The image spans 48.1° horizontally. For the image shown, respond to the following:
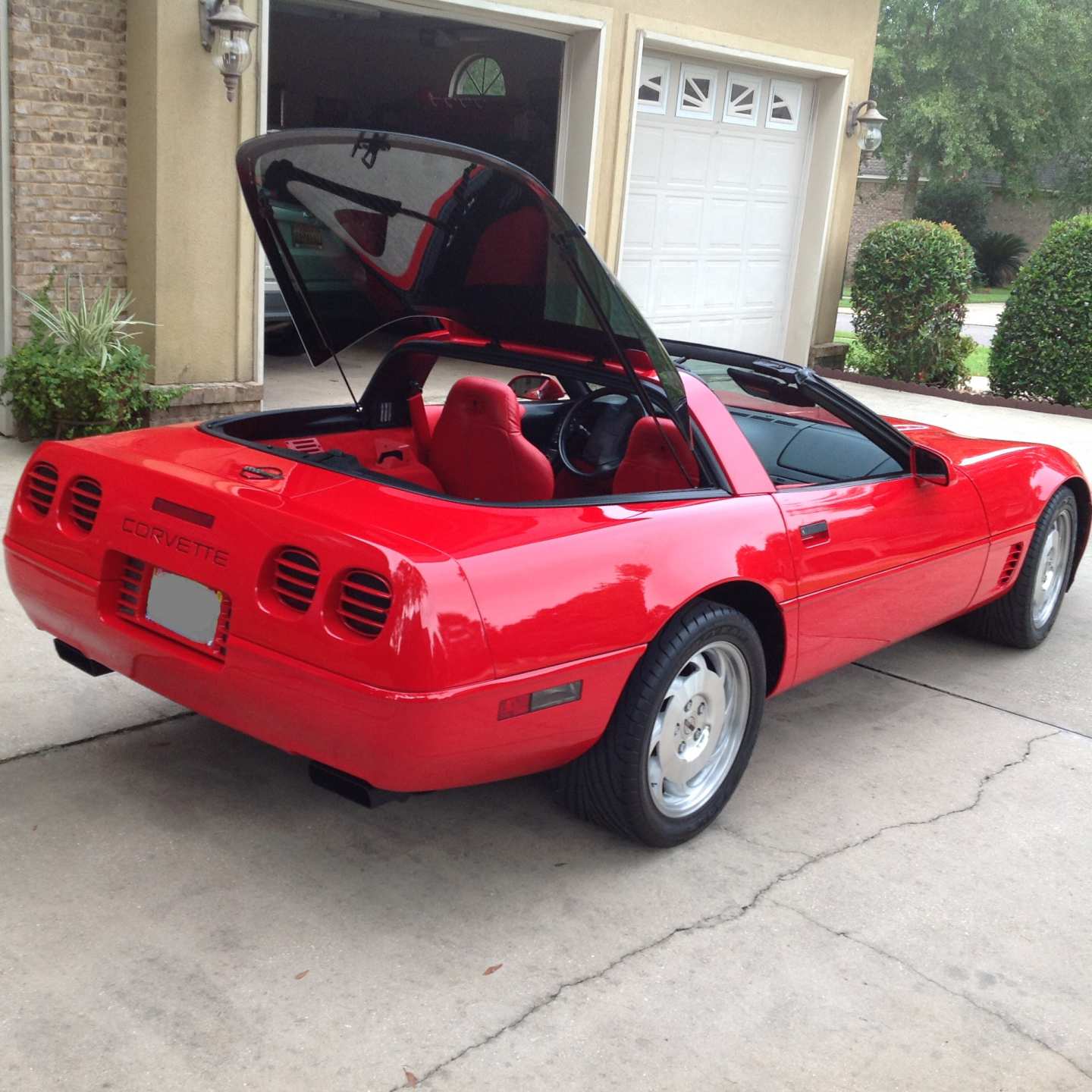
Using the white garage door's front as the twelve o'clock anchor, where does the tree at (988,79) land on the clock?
The tree is roughly at 8 o'clock from the white garage door.

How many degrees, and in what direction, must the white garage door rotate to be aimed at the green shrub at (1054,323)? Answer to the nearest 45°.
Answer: approximately 45° to its left

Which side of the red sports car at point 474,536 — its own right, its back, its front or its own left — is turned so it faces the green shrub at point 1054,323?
front

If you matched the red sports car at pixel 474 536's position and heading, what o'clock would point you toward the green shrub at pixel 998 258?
The green shrub is roughly at 11 o'clock from the red sports car.

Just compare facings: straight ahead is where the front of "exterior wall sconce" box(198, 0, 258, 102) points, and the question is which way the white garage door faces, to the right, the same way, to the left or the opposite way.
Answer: the same way

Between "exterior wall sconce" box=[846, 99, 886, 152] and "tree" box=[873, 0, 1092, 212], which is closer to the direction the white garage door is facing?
the exterior wall sconce

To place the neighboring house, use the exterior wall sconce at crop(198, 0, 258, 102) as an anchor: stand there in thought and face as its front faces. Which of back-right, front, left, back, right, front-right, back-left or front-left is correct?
left

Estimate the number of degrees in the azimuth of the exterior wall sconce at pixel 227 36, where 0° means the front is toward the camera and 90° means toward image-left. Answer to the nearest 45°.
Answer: approximately 315°

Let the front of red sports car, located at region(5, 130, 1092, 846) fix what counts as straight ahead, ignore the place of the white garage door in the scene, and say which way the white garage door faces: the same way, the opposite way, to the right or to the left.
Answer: to the right

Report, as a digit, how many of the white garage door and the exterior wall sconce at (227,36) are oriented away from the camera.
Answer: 0

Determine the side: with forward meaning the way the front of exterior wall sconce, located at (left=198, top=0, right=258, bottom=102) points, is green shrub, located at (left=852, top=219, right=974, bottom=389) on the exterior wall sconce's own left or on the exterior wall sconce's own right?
on the exterior wall sconce's own left

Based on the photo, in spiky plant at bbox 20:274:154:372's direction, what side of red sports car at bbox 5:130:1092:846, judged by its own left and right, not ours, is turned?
left

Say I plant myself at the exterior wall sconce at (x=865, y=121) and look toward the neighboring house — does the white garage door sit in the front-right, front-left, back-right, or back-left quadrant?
back-left

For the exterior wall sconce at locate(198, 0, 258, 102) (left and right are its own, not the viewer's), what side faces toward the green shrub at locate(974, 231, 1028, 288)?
left

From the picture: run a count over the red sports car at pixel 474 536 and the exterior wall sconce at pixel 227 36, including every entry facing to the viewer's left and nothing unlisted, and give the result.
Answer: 0

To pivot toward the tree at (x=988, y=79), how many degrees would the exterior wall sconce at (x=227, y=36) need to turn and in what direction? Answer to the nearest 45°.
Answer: approximately 90° to its left

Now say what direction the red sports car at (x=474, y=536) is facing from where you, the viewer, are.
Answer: facing away from the viewer and to the right of the viewer

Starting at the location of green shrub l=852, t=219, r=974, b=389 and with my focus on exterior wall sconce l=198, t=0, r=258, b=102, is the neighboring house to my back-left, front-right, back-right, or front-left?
back-right

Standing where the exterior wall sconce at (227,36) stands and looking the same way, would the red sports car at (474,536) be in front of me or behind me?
in front

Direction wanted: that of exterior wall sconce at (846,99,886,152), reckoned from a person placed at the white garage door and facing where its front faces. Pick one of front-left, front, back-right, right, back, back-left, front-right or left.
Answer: left
